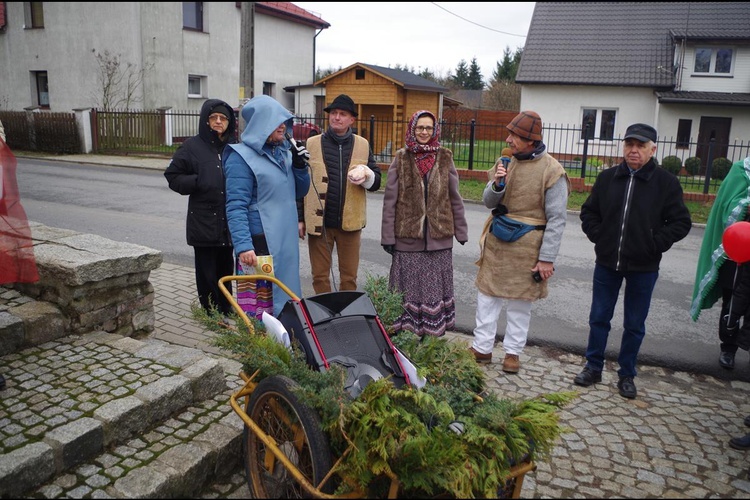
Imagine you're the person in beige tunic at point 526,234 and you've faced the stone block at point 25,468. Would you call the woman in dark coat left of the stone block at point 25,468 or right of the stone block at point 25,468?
right

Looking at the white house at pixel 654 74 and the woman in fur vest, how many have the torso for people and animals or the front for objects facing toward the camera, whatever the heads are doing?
2

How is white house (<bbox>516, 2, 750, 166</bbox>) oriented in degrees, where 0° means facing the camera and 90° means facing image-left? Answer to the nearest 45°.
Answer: approximately 0°

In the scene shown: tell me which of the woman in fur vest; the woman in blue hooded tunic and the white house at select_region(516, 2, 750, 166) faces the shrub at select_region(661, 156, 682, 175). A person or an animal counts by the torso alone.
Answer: the white house

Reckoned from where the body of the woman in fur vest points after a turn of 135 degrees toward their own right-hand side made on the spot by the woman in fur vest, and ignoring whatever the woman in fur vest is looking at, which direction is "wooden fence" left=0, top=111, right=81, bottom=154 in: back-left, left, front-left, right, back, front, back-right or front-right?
front

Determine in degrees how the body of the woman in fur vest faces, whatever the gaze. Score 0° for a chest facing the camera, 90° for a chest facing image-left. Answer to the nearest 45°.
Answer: approximately 0°

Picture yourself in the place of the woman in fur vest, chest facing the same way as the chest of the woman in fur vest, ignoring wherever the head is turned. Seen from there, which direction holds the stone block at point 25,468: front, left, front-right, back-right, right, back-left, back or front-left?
front-right

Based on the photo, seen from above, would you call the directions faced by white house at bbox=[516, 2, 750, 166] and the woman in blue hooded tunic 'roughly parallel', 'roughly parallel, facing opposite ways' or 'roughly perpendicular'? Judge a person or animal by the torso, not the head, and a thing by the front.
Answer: roughly perpendicular

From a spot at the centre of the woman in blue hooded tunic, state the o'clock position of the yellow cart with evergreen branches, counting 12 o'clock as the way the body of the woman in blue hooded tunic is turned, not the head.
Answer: The yellow cart with evergreen branches is roughly at 1 o'clock from the woman in blue hooded tunic.

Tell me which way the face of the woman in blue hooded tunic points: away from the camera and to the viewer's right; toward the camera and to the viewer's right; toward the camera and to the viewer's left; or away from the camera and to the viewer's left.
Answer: toward the camera and to the viewer's right

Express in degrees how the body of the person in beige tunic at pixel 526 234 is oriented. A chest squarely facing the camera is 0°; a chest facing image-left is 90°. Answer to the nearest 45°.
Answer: approximately 45°

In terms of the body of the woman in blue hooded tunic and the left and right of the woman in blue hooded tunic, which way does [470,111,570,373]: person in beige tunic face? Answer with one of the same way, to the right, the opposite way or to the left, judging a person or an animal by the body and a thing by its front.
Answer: to the right
